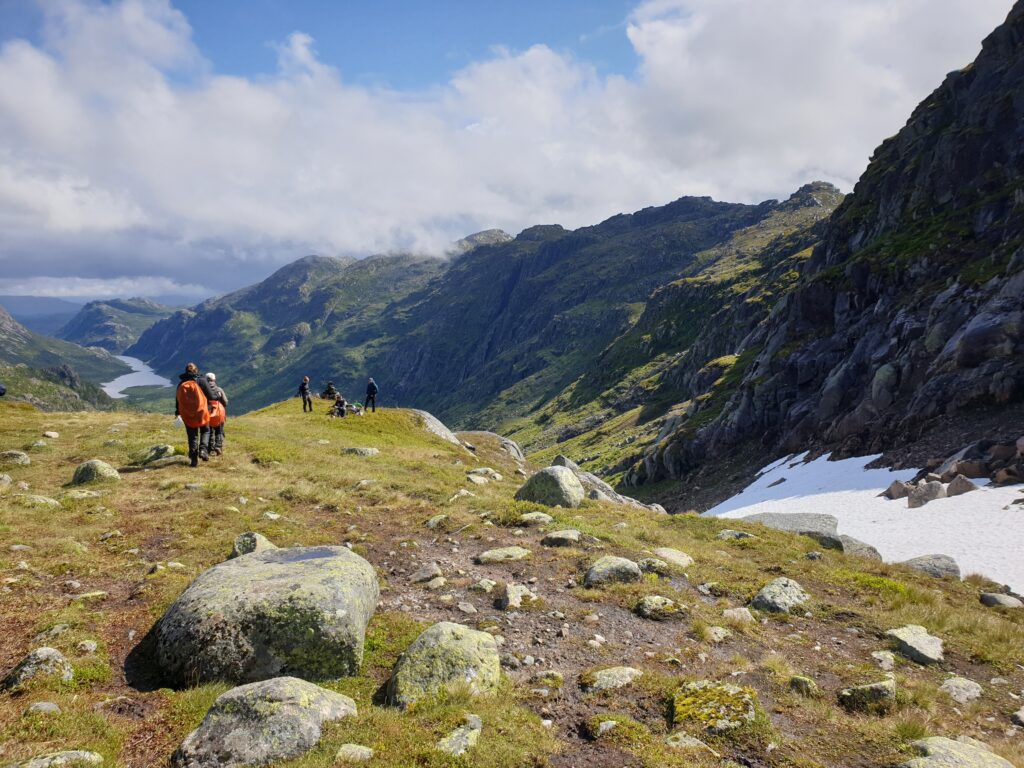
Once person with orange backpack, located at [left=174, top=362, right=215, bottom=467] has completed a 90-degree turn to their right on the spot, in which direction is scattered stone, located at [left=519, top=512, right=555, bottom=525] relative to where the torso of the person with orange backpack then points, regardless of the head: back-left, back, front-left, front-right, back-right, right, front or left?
front-right

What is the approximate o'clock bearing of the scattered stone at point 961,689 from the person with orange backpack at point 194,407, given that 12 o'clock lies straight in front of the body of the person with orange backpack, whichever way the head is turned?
The scattered stone is roughly at 5 o'clock from the person with orange backpack.

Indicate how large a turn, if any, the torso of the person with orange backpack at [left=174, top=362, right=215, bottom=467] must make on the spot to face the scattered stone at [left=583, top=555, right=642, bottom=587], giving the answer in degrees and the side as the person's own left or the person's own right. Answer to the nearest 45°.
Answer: approximately 135° to the person's own right

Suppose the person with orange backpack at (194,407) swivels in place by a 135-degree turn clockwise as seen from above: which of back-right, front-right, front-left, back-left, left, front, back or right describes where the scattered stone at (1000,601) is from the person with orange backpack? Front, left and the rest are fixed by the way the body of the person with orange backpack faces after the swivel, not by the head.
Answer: front

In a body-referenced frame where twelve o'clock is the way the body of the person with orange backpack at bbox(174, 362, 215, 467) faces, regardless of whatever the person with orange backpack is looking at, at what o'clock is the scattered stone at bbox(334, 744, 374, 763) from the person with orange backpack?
The scattered stone is roughly at 6 o'clock from the person with orange backpack.

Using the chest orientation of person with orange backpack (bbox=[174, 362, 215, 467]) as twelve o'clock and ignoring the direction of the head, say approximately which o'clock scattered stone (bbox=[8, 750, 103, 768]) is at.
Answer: The scattered stone is roughly at 6 o'clock from the person with orange backpack.

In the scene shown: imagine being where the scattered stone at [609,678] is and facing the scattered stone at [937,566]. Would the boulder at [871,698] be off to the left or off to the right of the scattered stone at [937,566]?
right

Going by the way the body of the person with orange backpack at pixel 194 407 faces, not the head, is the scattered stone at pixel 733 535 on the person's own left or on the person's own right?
on the person's own right

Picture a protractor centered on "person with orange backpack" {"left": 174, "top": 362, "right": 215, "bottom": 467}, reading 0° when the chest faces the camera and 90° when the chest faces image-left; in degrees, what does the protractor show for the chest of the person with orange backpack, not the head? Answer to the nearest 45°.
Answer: approximately 180°

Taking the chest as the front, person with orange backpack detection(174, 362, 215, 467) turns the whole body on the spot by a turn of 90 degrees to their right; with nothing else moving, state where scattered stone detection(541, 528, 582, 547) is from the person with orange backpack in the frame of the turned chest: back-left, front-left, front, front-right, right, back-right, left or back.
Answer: front-right

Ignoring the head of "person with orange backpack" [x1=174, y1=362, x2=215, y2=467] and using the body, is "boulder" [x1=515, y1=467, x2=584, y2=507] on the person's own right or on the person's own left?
on the person's own right

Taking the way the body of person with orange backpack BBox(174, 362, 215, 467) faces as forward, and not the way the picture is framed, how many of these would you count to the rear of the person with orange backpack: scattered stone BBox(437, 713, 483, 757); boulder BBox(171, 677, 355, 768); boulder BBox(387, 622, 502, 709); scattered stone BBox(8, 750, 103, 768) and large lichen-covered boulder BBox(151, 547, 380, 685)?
5

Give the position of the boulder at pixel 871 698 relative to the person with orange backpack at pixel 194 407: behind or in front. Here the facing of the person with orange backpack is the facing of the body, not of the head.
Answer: behind

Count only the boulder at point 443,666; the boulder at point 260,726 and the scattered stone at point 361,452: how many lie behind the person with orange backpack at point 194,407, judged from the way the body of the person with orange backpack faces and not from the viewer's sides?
2

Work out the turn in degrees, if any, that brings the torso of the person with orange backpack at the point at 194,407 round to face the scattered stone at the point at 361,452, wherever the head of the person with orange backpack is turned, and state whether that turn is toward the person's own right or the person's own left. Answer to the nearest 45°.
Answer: approximately 45° to the person's own right
